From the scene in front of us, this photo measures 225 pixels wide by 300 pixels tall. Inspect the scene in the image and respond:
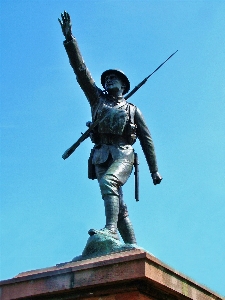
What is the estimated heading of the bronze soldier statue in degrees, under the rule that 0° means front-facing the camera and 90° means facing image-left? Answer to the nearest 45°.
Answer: approximately 45°
